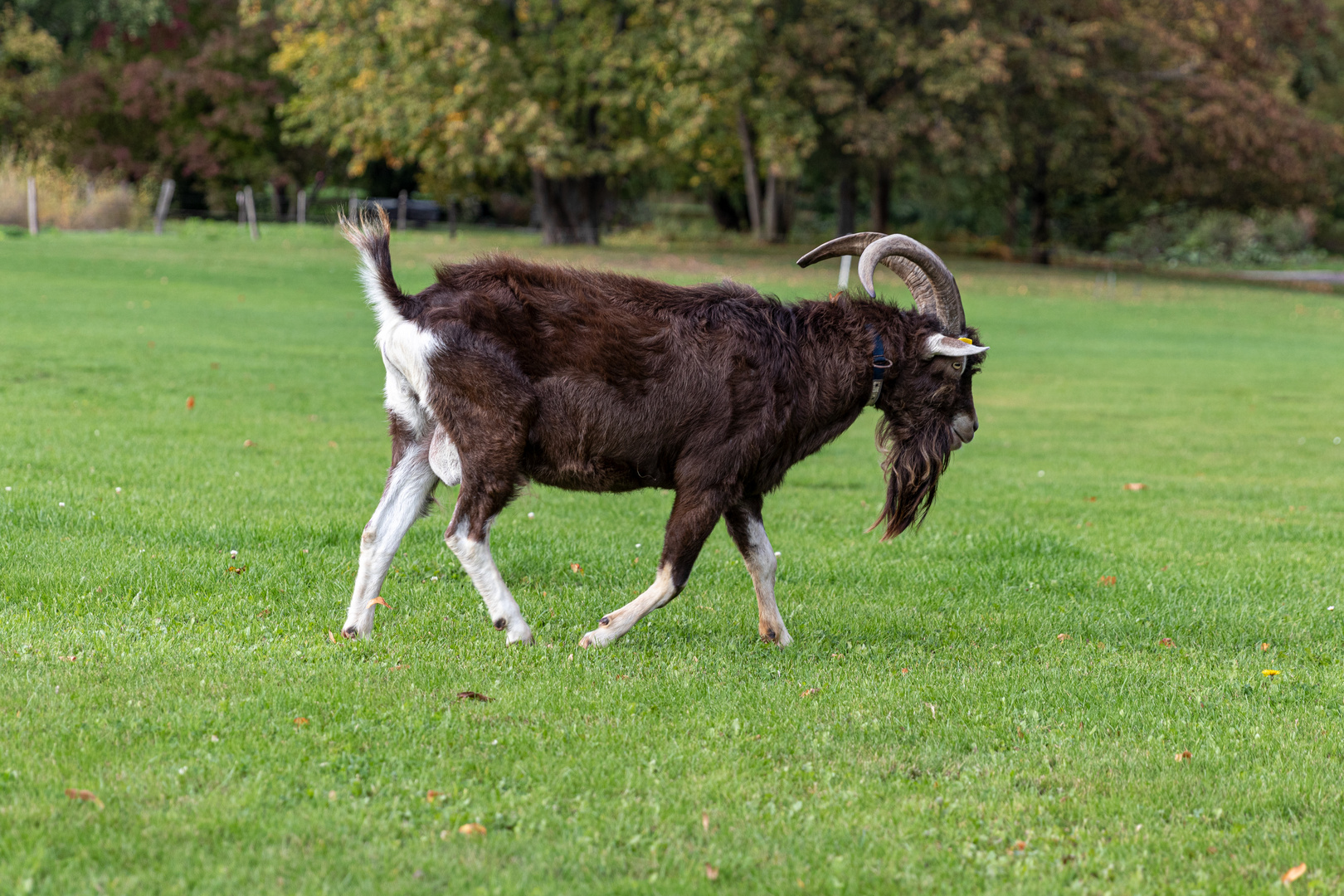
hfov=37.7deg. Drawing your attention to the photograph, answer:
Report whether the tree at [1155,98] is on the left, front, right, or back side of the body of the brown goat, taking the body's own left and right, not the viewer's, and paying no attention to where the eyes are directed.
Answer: left

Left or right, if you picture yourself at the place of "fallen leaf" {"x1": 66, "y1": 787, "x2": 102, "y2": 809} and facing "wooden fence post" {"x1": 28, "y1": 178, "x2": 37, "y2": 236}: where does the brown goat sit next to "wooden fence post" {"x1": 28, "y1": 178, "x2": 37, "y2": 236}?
right

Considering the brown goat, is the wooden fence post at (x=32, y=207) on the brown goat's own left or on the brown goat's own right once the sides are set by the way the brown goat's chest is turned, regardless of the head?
on the brown goat's own left

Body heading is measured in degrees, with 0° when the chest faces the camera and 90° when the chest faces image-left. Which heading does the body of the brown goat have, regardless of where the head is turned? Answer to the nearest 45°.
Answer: approximately 270°

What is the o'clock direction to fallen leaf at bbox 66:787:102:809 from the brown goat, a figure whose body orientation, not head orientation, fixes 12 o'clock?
The fallen leaf is roughly at 4 o'clock from the brown goat.

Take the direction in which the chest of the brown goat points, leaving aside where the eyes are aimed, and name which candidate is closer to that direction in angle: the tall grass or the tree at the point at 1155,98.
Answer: the tree

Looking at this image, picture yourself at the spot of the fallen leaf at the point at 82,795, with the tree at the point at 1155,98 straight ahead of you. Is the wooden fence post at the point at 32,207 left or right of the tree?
left
